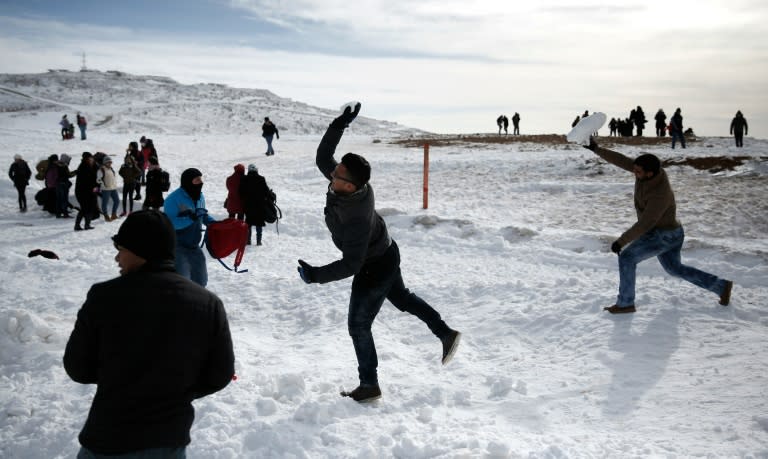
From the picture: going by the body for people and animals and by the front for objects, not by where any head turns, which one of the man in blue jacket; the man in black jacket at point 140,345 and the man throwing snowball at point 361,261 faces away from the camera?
the man in black jacket

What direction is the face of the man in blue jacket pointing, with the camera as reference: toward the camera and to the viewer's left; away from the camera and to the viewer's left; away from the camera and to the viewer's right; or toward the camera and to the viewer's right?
toward the camera and to the viewer's right

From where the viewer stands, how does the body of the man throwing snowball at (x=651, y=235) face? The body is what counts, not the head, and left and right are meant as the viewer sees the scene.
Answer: facing to the left of the viewer

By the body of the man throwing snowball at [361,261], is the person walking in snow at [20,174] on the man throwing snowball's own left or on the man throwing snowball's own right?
on the man throwing snowball's own right

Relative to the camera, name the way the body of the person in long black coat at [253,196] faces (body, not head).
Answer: away from the camera

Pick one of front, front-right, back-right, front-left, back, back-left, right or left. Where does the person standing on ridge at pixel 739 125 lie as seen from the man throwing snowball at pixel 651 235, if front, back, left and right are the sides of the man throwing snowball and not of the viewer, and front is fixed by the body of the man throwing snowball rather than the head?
right

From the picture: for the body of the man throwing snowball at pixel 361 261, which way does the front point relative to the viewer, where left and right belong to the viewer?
facing to the left of the viewer

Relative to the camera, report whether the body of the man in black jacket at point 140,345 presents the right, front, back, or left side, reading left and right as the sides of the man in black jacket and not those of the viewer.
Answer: back

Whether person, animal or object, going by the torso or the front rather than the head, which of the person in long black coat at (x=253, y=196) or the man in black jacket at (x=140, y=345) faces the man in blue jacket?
the man in black jacket
